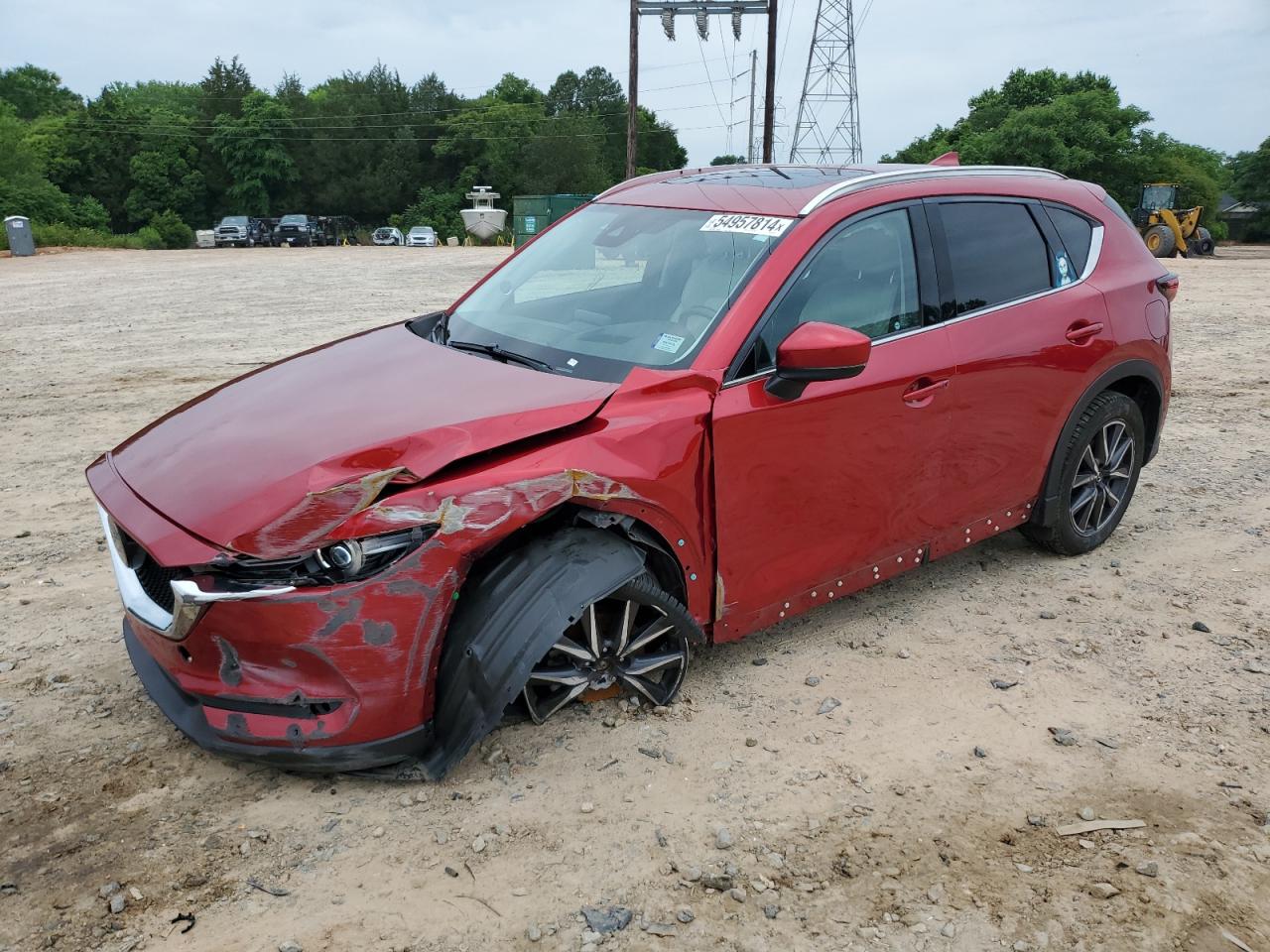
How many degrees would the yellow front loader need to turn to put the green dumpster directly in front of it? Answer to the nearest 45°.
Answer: approximately 135° to its right

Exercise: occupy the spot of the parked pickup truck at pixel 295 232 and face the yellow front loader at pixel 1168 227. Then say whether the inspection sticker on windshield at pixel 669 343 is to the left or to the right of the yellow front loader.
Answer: right

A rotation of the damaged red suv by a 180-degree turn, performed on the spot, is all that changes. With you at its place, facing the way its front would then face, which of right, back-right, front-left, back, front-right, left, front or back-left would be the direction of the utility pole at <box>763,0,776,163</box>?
front-left

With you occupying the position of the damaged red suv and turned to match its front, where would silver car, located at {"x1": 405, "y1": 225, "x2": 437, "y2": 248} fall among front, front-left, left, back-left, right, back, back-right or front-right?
back-right

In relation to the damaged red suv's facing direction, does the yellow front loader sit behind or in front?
behind

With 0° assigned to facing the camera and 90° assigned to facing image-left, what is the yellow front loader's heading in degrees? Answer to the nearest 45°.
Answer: approximately 315°

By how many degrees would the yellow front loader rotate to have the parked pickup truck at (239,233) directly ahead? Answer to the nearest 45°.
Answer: approximately 135° to its right

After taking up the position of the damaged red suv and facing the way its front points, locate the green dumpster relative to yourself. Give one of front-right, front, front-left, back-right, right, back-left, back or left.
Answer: back-right

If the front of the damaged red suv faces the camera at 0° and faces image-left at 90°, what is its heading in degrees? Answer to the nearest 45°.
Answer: approximately 45°
